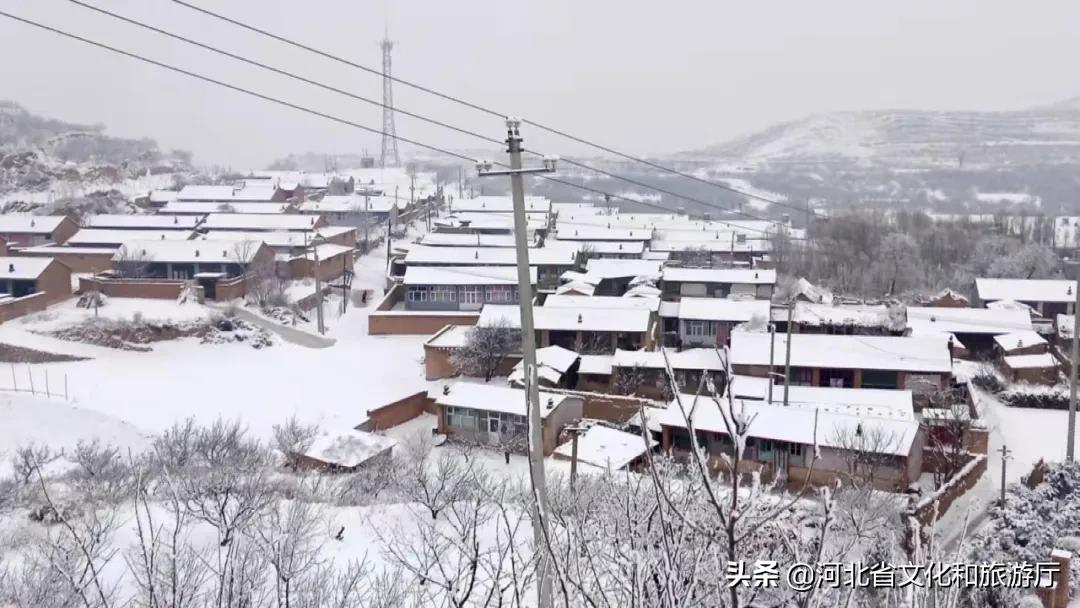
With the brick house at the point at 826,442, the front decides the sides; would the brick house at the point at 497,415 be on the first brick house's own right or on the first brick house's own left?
on the first brick house's own right

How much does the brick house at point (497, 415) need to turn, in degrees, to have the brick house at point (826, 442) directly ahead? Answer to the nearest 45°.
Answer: approximately 90° to its left

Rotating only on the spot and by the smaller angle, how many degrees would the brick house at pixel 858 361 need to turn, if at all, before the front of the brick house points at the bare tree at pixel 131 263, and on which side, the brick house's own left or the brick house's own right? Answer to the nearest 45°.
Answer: approximately 90° to the brick house's own right

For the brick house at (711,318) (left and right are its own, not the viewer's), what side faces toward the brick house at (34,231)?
right

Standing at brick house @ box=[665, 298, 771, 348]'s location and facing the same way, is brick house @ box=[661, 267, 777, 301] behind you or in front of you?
behind

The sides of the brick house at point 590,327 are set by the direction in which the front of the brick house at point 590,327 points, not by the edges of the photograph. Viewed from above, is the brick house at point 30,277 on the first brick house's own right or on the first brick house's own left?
on the first brick house's own right

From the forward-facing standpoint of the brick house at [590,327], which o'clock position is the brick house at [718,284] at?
the brick house at [718,284] is roughly at 7 o'clock from the brick house at [590,327].

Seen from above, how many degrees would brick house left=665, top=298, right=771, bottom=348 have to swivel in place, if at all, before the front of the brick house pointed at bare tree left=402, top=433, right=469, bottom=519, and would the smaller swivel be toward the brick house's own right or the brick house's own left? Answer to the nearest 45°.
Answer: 0° — it already faces it

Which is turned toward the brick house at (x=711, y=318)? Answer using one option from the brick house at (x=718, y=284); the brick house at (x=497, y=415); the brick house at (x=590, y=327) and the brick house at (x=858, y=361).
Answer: the brick house at (x=718, y=284)

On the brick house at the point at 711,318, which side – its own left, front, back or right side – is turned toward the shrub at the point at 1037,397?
left

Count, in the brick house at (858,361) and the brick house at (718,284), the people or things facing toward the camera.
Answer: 2
